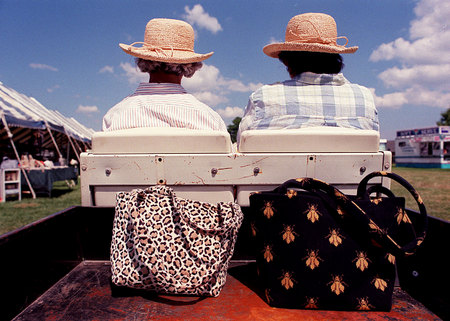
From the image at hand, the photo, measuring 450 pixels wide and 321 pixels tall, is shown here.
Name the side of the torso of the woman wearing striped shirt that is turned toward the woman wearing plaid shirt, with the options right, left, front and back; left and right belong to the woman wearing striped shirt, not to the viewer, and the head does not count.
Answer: right

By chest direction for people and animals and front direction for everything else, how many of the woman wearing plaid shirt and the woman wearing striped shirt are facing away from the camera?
2

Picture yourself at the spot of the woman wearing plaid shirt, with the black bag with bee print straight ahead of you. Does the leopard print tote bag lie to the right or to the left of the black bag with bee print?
right

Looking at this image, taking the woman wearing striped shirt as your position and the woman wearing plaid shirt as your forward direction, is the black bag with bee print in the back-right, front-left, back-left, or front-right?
front-right

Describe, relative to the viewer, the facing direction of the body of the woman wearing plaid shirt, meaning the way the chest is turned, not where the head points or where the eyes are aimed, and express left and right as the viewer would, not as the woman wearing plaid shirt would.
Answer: facing away from the viewer

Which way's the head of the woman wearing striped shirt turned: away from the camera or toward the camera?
away from the camera

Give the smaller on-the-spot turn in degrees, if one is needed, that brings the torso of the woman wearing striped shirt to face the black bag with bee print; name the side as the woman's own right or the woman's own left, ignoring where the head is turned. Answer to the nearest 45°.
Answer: approximately 135° to the woman's own right

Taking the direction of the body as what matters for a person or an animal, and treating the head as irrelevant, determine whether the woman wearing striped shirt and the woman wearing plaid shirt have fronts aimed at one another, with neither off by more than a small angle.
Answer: no

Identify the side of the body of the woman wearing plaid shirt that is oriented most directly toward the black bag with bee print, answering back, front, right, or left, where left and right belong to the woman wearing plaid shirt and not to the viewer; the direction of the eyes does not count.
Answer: back

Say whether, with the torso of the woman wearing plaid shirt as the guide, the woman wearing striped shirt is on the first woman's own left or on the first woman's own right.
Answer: on the first woman's own left

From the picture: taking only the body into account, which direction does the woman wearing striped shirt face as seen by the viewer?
away from the camera

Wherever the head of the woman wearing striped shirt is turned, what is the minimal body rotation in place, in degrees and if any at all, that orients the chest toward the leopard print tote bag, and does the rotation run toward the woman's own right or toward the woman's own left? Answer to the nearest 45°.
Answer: approximately 180°

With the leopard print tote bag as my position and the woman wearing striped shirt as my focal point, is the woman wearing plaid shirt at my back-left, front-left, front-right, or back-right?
front-right

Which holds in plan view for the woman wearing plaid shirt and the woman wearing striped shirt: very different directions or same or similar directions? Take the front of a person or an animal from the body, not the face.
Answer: same or similar directions

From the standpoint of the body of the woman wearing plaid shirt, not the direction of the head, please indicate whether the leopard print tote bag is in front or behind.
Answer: behind

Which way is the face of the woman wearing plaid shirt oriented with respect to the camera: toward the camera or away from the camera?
away from the camera
